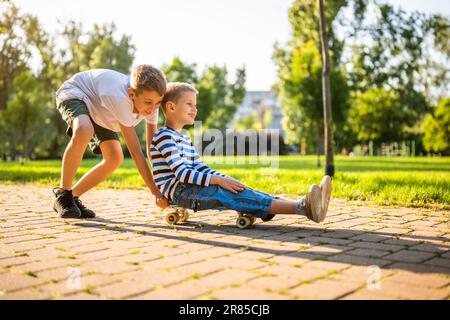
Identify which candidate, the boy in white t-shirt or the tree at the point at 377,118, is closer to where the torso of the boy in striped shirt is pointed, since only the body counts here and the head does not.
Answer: the tree

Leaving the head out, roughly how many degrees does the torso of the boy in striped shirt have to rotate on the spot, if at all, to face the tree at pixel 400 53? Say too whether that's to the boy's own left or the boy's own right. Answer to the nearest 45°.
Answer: approximately 90° to the boy's own left

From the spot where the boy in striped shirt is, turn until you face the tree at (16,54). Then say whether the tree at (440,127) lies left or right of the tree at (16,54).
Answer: right

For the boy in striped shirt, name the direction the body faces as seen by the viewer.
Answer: to the viewer's right

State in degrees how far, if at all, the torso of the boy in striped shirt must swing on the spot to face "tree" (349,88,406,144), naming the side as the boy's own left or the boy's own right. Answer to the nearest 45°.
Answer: approximately 90° to the boy's own left

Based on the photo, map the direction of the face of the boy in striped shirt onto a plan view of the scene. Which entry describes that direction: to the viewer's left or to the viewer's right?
to the viewer's right
